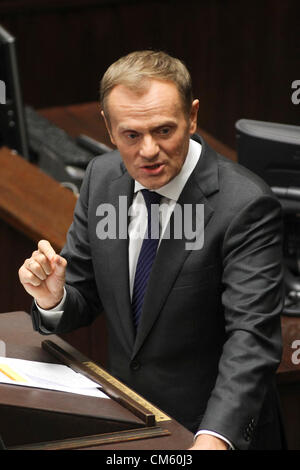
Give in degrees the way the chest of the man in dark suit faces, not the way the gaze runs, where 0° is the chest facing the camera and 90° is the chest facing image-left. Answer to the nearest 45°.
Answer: approximately 45°

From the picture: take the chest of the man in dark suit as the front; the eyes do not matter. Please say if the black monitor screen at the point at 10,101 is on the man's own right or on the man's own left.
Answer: on the man's own right
